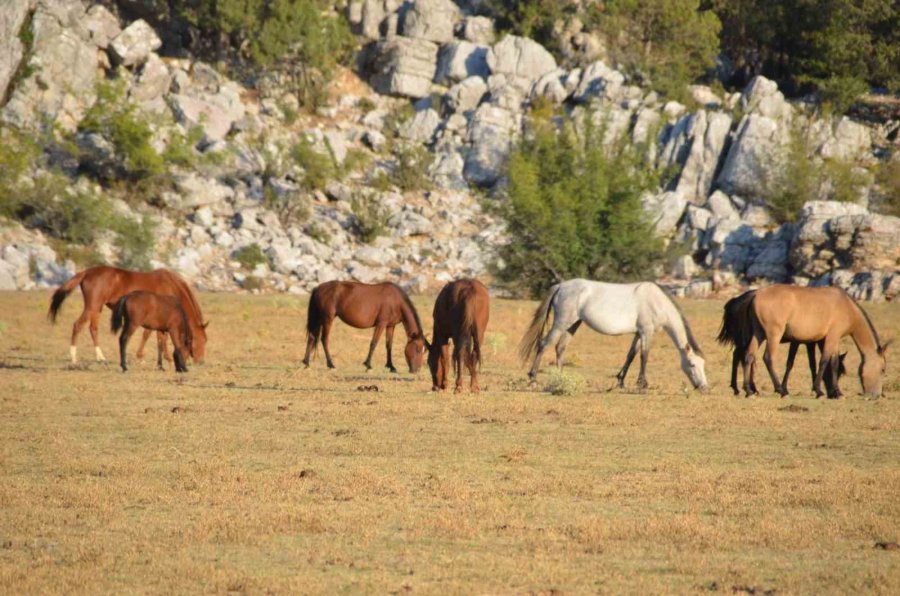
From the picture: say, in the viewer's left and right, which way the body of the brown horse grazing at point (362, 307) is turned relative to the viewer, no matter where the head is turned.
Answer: facing to the right of the viewer

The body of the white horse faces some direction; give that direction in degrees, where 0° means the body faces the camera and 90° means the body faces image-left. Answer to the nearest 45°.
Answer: approximately 270°

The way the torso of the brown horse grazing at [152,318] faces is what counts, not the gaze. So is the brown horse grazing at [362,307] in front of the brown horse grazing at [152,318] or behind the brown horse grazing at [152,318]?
in front

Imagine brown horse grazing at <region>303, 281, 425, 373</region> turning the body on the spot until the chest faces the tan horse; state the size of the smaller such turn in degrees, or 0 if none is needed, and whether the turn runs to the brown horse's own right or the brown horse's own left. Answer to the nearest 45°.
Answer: approximately 45° to the brown horse's own right

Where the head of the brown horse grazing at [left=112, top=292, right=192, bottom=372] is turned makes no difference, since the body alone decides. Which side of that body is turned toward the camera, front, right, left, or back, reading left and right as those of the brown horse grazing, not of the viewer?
right

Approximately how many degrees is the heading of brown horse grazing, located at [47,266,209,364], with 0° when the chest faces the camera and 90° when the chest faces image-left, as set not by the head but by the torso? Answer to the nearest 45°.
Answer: approximately 270°

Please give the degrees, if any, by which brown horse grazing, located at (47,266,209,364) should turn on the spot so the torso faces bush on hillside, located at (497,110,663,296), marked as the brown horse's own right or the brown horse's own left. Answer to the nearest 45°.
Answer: approximately 45° to the brown horse's own left

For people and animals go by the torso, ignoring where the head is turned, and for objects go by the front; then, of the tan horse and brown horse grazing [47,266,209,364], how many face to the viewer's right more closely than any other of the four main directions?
2

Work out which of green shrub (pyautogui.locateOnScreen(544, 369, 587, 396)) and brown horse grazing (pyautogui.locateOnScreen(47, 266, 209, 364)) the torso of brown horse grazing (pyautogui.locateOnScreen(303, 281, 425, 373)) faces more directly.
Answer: the green shrub

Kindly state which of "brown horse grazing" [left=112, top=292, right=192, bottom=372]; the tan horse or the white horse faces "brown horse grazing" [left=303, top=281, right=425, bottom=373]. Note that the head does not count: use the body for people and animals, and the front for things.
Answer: "brown horse grazing" [left=112, top=292, right=192, bottom=372]

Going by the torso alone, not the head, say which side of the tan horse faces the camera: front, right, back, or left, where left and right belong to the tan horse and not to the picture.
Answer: right

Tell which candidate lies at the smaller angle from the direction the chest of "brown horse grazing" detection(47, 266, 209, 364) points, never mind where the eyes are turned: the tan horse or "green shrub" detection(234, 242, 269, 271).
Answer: the tan horse

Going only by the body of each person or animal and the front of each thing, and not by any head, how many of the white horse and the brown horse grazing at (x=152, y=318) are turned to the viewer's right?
2

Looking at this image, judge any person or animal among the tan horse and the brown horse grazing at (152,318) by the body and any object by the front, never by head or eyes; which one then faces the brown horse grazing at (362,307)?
the brown horse grazing at (152,318)
